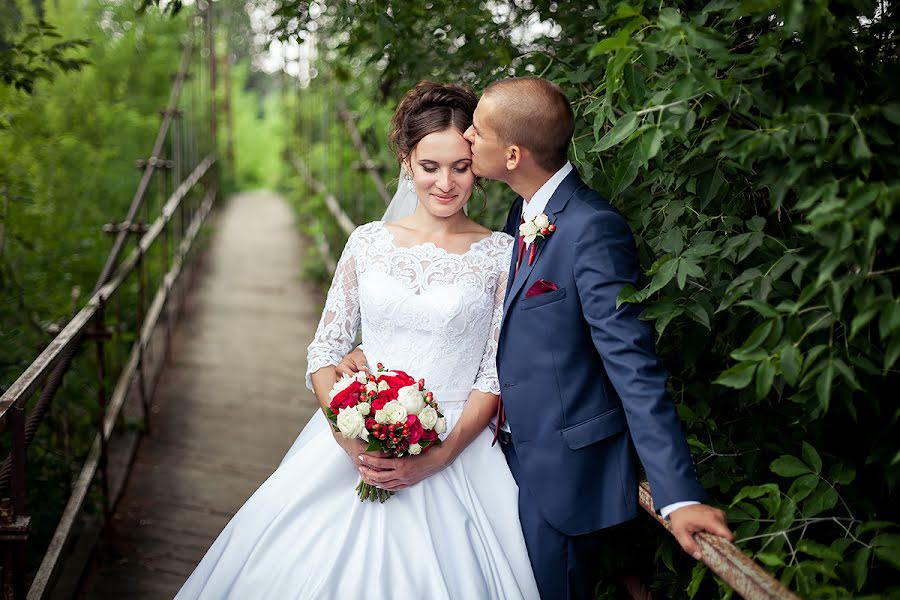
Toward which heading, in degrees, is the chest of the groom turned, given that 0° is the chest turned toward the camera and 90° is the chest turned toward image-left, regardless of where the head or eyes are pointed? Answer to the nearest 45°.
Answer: approximately 45°

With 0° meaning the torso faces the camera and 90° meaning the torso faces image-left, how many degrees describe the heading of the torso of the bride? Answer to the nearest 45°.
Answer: approximately 0°

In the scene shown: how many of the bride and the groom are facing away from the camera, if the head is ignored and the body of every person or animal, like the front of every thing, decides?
0

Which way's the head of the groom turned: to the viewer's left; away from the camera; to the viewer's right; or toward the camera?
to the viewer's left
